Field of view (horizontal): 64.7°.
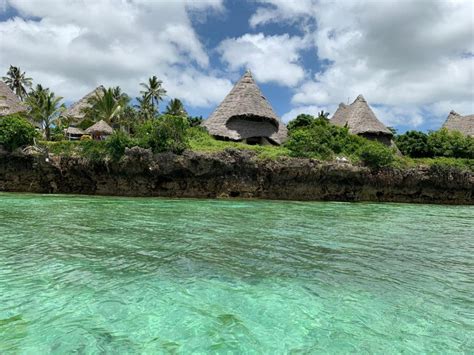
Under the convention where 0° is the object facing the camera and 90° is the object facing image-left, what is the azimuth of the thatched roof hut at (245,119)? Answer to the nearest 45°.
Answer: approximately 0°

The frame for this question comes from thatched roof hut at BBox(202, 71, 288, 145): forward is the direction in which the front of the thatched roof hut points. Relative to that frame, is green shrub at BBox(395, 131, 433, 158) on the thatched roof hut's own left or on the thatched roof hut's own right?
on the thatched roof hut's own left

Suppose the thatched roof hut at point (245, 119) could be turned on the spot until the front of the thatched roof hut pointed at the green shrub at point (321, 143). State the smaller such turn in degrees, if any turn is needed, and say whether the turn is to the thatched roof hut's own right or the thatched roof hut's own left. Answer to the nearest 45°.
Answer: approximately 45° to the thatched roof hut's own left

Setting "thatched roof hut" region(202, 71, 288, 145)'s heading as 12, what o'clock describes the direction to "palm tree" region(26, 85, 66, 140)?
The palm tree is roughly at 3 o'clock from the thatched roof hut.

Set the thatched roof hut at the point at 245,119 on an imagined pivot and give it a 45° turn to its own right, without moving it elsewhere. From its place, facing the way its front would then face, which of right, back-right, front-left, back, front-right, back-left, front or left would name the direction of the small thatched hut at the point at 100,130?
front-right

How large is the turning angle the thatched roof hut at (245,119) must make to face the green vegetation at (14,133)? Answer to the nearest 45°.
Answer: approximately 45° to its right

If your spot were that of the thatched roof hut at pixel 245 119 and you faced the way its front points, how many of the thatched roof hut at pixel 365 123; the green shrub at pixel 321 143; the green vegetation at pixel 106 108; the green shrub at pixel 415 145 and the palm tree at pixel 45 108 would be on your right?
2

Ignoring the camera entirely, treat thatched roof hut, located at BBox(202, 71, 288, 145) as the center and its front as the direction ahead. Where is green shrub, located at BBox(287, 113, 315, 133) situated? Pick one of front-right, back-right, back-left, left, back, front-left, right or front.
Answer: back-left

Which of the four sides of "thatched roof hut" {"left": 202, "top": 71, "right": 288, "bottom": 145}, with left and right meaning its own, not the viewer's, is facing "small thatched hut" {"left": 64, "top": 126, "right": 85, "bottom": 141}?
right

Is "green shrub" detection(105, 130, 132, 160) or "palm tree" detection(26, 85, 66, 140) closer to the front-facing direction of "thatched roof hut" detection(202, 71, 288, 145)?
the green shrub

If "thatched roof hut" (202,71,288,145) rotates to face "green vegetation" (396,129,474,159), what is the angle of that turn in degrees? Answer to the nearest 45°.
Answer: approximately 90° to its left

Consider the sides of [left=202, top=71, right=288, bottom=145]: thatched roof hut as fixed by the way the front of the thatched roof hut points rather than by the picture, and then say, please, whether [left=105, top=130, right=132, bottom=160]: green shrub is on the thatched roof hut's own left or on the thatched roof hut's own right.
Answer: on the thatched roof hut's own right
